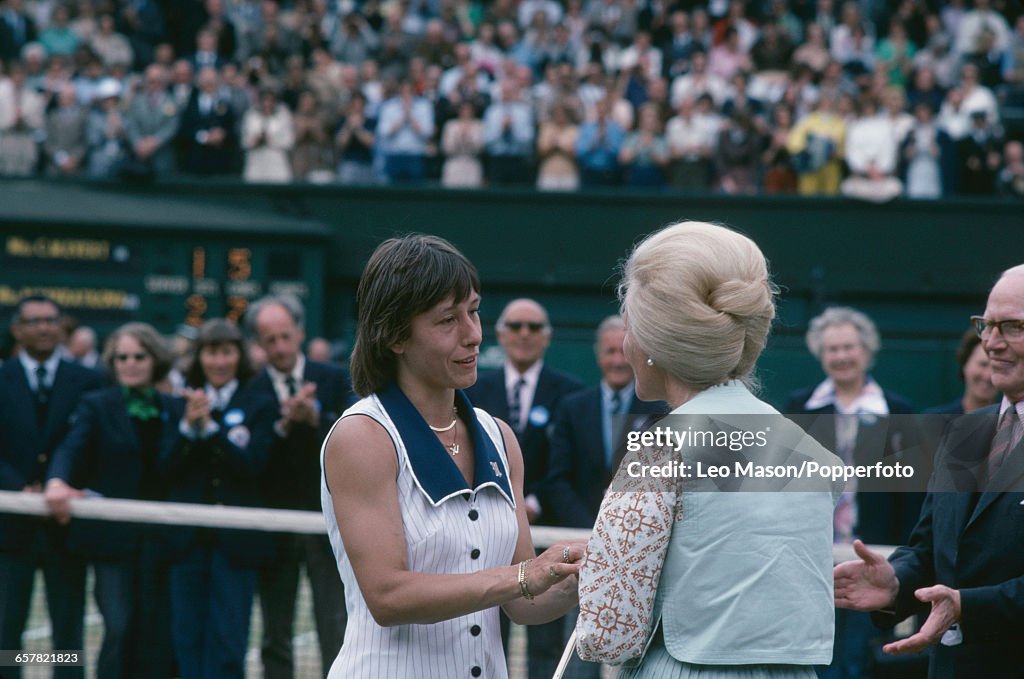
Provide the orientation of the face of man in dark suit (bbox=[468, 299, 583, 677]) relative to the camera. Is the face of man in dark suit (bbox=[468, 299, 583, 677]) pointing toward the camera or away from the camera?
toward the camera

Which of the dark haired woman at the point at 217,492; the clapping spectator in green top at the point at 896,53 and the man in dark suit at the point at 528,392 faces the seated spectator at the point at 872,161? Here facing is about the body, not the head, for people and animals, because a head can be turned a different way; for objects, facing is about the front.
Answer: the clapping spectator in green top at the point at 896,53

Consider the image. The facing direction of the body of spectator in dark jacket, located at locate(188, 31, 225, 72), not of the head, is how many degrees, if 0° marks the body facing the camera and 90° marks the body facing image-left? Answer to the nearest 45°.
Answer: approximately 0°

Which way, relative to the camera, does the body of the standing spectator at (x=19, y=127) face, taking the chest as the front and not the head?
toward the camera

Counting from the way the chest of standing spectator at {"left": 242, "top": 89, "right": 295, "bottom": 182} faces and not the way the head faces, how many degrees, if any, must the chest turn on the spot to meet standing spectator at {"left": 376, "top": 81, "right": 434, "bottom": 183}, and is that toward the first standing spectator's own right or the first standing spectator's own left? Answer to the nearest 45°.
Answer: approximately 90° to the first standing spectator's own left

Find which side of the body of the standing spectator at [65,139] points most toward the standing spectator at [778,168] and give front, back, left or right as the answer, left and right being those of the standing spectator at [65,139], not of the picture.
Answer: left

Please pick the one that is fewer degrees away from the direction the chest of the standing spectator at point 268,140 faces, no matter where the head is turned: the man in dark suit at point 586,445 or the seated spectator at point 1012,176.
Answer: the man in dark suit

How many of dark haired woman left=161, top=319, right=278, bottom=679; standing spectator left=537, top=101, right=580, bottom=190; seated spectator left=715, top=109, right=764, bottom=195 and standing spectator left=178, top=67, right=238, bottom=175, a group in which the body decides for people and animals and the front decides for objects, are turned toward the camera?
4

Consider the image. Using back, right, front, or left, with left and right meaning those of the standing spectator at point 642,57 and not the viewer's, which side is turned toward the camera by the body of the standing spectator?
front

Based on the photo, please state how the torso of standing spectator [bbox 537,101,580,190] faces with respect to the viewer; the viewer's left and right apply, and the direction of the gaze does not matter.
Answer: facing the viewer

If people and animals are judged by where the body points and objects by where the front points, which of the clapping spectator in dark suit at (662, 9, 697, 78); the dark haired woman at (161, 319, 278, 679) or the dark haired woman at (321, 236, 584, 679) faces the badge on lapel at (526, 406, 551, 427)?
the clapping spectator in dark suit

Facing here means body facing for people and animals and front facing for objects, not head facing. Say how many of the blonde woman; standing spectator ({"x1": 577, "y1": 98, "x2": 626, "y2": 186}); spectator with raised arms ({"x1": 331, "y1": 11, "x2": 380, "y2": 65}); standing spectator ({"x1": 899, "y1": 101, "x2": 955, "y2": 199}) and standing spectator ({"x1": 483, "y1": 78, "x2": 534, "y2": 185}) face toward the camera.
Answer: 4

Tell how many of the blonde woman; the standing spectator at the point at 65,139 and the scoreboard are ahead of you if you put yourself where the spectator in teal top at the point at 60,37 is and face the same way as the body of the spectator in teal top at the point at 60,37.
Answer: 3

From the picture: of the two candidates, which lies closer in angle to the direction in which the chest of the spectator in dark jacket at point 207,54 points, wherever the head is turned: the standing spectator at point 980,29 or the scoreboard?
the scoreboard

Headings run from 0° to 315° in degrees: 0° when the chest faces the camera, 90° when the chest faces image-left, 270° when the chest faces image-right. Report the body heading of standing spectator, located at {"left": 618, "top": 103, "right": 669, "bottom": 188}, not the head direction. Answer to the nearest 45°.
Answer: approximately 0°

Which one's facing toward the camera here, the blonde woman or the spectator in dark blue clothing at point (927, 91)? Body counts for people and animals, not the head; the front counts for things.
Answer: the spectator in dark blue clothing
